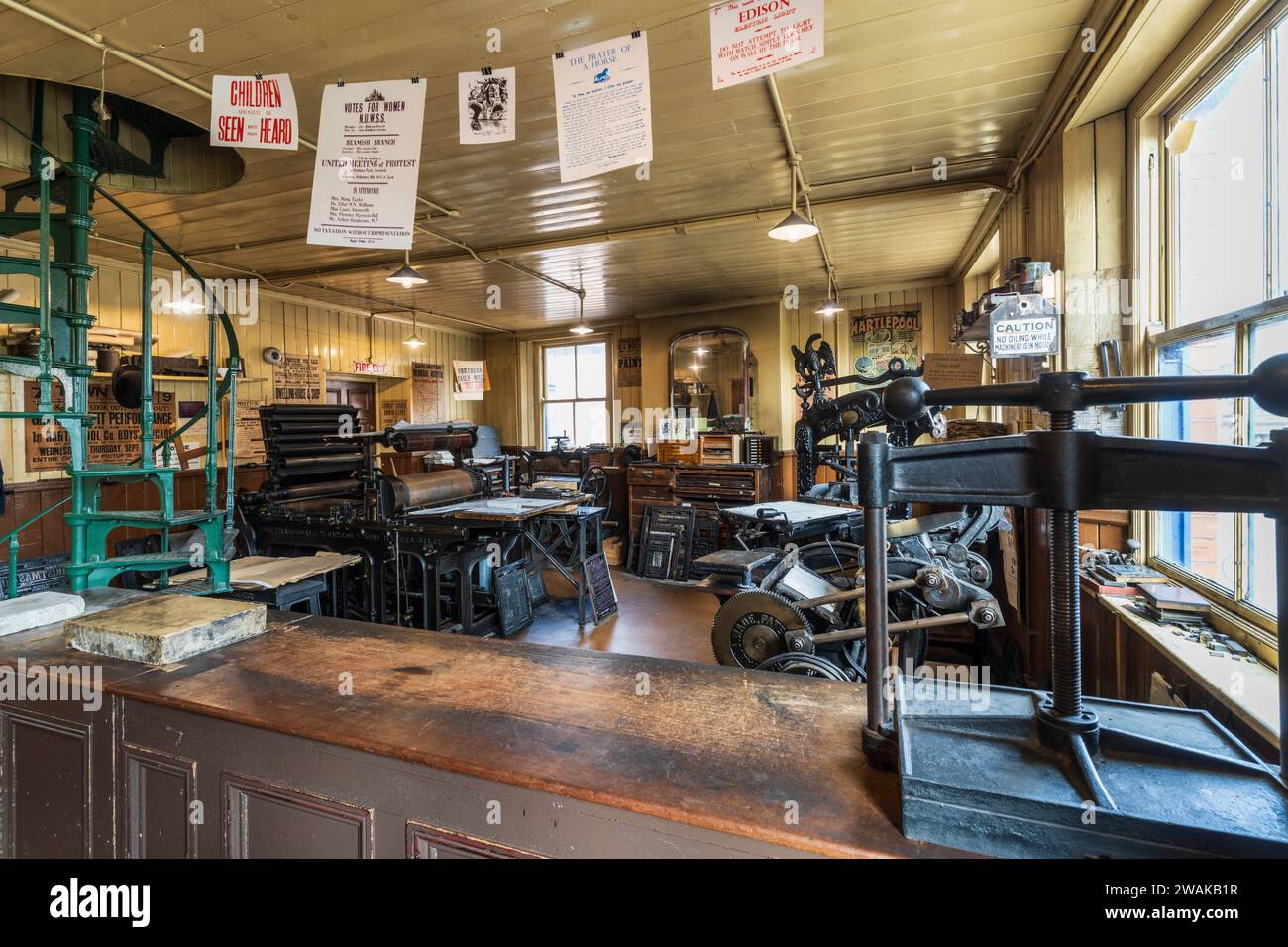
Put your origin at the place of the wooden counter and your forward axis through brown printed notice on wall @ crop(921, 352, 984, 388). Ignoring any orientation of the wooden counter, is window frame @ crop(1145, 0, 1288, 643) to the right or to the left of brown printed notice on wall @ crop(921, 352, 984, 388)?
right

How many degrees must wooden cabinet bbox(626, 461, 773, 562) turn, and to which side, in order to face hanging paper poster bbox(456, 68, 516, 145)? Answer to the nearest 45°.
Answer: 0° — it already faces it

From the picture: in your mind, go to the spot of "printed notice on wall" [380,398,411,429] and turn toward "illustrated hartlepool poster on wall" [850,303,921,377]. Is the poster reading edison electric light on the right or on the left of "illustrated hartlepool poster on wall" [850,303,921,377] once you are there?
right

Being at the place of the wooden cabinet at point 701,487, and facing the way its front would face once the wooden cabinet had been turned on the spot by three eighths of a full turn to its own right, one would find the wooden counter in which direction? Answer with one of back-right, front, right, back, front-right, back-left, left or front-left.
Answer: back-left

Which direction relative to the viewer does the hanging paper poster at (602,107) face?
toward the camera

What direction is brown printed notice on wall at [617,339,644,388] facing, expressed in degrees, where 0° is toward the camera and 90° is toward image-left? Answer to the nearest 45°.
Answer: approximately 0°

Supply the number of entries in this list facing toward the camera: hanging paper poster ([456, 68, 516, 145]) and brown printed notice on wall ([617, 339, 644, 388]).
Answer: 2

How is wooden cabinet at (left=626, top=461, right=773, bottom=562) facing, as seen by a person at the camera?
facing the viewer

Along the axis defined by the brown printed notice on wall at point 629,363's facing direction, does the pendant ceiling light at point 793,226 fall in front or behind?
in front

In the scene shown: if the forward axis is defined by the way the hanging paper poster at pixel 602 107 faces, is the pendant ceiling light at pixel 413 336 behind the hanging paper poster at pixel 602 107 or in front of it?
behind

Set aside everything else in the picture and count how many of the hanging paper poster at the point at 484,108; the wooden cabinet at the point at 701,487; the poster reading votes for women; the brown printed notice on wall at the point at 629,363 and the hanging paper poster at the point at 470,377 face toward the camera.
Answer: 5

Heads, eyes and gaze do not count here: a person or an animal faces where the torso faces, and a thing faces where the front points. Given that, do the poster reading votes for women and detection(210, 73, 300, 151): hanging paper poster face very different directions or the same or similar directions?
same or similar directions

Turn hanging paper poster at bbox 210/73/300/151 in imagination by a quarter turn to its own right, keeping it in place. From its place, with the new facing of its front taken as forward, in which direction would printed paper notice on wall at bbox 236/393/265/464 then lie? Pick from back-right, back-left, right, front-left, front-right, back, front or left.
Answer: right

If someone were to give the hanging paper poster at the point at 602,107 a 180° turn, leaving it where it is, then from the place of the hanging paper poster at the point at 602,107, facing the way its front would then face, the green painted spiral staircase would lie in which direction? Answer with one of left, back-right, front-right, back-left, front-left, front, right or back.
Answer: left
